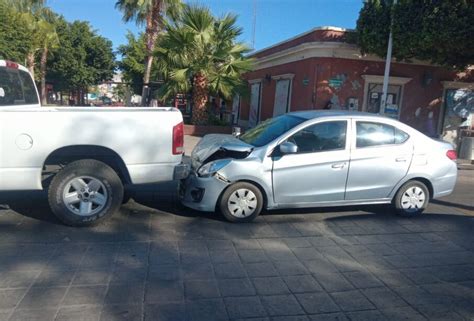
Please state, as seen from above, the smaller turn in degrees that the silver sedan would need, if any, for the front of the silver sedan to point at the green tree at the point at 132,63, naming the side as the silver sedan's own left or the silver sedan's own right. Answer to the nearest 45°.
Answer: approximately 45° to the silver sedan's own right

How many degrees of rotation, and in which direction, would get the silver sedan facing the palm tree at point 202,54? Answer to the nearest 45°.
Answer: approximately 45° to its right

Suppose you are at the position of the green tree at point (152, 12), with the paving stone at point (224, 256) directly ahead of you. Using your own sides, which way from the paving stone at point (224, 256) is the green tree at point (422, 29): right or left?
left

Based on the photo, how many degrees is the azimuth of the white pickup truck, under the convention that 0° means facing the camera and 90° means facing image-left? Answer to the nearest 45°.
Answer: approximately 90°

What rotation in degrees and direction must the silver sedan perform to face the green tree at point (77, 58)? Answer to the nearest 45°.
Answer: approximately 45° to its right

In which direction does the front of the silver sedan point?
to the viewer's left

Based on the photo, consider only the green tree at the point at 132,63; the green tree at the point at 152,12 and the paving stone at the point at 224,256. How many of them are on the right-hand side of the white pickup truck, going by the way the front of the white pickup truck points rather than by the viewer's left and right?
2

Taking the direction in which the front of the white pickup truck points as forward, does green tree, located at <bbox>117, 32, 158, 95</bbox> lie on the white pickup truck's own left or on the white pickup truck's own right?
on the white pickup truck's own right

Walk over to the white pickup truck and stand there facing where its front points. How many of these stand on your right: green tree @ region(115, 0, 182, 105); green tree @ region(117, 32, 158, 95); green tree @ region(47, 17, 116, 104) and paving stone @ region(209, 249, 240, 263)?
3

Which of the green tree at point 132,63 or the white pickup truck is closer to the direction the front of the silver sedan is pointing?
the white pickup truck

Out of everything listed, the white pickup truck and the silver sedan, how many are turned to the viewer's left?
2

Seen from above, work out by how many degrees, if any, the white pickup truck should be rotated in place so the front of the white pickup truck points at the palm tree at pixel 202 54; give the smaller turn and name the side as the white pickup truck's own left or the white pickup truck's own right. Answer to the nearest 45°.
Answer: approximately 90° to the white pickup truck's own right

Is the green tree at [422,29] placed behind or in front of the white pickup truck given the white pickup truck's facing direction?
behind

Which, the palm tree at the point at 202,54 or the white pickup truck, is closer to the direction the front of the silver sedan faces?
the white pickup truck
